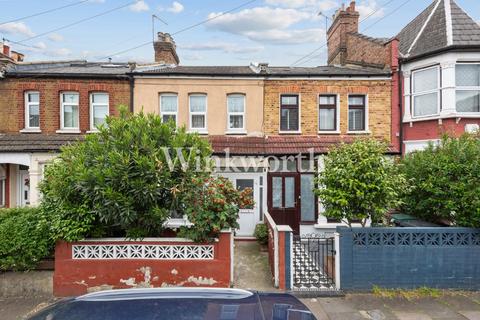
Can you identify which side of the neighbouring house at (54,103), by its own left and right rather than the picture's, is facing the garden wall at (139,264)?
front

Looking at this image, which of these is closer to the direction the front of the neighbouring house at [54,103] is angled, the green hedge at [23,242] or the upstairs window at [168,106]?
the green hedge

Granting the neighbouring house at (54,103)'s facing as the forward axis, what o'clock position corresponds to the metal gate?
The metal gate is roughly at 11 o'clock from the neighbouring house.

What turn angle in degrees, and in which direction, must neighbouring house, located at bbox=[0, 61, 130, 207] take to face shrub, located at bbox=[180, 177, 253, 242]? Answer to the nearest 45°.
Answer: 0° — it already faces it

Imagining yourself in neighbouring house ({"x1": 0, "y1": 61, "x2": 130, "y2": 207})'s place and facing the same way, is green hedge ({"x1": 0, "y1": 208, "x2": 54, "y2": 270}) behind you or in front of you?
in front

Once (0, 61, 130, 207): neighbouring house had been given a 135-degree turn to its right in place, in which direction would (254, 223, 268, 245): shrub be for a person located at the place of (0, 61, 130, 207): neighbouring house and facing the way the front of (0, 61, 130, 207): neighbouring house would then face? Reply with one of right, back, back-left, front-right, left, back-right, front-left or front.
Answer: back

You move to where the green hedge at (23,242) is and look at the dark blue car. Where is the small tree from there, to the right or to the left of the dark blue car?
left

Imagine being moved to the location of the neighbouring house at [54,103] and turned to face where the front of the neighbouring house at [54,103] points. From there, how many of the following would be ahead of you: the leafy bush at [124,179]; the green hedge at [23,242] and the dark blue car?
3

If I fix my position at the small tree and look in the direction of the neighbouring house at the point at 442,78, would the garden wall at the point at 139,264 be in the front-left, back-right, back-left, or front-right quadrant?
back-left

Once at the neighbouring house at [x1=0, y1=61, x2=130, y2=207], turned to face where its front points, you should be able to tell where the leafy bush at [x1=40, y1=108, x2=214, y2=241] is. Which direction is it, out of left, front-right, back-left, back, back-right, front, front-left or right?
front

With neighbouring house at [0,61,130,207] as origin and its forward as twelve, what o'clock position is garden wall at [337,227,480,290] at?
The garden wall is roughly at 11 o'clock from the neighbouring house.

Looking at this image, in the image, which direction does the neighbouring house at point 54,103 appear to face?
toward the camera
